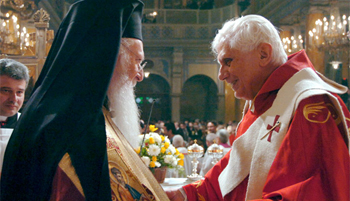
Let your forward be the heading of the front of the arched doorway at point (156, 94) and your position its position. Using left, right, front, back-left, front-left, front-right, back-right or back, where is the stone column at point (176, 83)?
front-left

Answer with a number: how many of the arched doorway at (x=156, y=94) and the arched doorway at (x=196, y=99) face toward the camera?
2

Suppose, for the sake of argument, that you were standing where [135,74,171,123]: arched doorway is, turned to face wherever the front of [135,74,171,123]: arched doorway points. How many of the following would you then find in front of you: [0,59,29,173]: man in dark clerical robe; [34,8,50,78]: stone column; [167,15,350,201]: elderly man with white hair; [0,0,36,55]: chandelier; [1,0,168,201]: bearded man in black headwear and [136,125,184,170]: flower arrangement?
6

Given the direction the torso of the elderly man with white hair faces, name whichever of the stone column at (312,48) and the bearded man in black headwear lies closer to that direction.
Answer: the bearded man in black headwear

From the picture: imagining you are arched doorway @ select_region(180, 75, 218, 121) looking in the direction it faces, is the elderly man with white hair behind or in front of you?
in front

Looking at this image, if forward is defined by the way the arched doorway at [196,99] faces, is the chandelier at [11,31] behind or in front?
in front

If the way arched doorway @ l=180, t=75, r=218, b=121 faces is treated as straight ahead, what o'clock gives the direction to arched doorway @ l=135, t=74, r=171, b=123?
arched doorway @ l=135, t=74, r=171, b=123 is roughly at 3 o'clock from arched doorway @ l=180, t=75, r=218, b=121.

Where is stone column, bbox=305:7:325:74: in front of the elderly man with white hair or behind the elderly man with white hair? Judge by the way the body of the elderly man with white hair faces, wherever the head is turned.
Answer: behind

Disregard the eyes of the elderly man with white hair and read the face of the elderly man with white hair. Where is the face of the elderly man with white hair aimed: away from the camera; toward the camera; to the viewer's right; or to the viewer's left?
to the viewer's left

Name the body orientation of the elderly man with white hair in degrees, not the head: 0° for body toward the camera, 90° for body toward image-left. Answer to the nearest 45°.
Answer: approximately 45°

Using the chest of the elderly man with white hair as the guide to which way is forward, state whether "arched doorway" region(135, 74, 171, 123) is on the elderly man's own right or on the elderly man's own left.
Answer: on the elderly man's own right

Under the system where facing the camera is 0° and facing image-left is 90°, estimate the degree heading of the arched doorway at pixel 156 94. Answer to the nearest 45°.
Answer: approximately 0°
